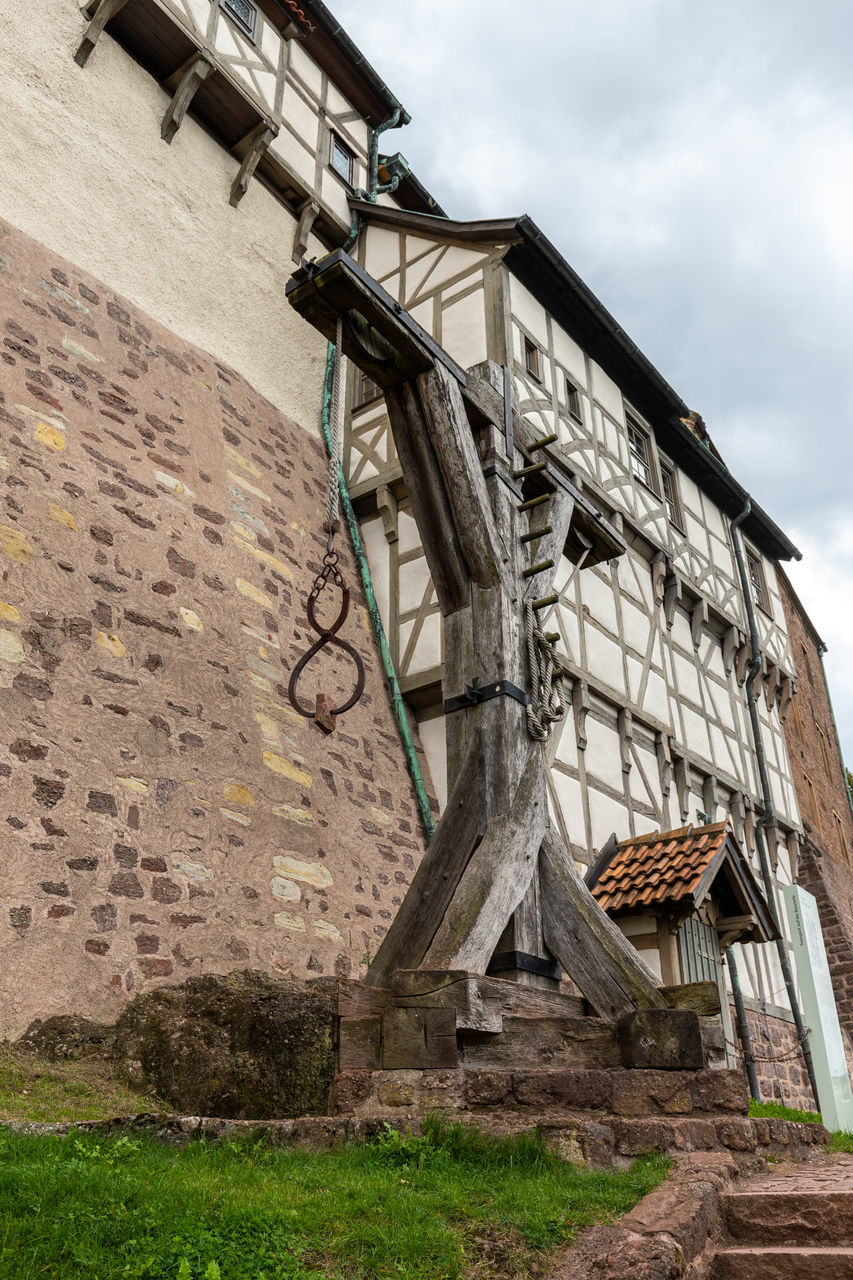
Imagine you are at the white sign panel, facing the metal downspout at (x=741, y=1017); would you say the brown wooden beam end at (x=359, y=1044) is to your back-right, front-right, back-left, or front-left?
front-left

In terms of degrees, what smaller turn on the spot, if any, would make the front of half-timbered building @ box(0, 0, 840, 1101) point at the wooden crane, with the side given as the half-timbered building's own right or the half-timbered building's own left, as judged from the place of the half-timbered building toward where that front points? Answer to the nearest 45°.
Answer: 0° — it already faces it

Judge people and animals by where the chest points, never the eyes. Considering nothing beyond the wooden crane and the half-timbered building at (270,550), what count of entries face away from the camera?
0

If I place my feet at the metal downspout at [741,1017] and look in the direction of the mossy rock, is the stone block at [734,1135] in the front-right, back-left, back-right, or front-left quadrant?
front-left

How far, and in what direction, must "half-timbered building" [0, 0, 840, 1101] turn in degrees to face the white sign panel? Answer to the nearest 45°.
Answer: approximately 90° to its left

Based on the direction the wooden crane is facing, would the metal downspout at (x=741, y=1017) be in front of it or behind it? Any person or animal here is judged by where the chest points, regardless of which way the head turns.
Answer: behind

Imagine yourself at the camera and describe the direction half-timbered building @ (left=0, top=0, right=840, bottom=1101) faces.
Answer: facing the viewer and to the right of the viewer
